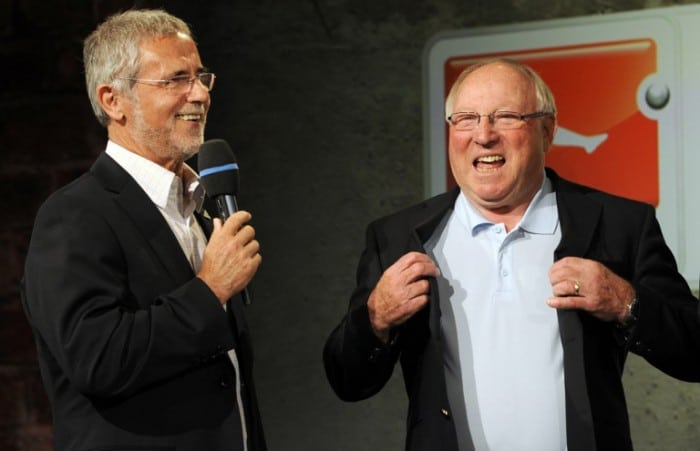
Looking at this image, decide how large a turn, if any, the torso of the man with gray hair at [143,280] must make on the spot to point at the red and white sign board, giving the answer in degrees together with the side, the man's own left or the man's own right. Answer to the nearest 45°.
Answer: approximately 90° to the man's own left

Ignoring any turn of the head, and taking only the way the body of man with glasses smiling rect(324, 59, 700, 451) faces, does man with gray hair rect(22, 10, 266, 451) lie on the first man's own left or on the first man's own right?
on the first man's own right

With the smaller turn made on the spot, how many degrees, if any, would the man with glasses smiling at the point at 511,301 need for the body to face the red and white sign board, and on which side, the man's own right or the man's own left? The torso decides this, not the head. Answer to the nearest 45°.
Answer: approximately 180°

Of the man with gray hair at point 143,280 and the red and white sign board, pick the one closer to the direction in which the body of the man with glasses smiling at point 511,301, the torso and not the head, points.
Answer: the man with gray hair

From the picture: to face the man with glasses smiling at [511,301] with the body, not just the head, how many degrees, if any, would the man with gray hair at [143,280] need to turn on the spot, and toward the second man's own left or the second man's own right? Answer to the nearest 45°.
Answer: approximately 45° to the second man's own left
